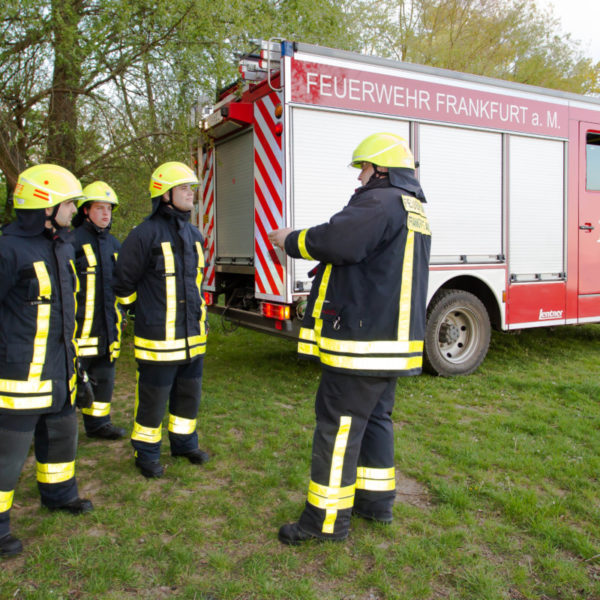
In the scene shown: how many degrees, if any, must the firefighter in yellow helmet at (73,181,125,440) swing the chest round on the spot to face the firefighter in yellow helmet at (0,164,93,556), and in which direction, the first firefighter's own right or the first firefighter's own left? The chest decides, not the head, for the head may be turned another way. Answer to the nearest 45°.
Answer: approximately 45° to the first firefighter's own right

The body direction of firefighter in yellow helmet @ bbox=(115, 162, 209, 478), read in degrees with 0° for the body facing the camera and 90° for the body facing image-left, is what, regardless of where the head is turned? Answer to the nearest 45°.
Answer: approximately 315°

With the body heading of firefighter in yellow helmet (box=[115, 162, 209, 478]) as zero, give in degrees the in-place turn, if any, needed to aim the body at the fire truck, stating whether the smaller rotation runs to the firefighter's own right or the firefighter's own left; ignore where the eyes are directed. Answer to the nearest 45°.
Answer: approximately 90° to the firefighter's own left

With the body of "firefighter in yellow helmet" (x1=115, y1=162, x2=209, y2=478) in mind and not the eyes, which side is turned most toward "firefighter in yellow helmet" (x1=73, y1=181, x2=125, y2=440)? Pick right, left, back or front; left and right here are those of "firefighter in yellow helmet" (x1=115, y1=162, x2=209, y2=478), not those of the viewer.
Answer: back

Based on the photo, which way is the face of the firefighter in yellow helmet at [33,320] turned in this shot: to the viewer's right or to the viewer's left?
to the viewer's right
